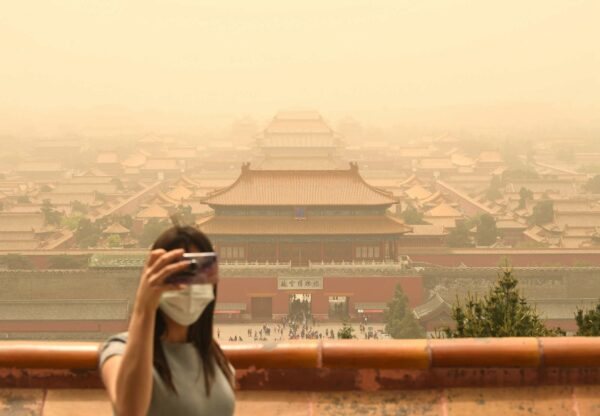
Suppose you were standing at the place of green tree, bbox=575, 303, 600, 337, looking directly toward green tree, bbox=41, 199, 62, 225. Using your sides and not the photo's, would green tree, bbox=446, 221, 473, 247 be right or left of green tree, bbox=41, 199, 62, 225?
right

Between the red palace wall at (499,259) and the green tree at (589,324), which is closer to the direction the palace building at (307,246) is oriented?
the green tree

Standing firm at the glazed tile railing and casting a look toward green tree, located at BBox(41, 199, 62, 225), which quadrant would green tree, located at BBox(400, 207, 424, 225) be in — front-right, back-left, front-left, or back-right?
front-right

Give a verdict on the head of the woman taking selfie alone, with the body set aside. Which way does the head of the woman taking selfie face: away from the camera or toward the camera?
toward the camera

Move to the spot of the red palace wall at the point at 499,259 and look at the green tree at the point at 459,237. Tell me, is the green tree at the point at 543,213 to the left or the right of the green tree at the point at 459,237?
right

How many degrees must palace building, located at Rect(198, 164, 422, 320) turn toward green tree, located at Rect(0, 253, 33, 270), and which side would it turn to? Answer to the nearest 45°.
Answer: approximately 90° to its right

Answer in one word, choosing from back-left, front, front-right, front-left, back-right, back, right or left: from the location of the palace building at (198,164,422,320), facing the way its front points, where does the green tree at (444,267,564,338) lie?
front

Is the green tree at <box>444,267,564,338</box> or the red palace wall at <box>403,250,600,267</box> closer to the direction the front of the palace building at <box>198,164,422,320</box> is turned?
the green tree

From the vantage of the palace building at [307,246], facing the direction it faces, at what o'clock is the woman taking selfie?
The woman taking selfie is roughly at 12 o'clock from the palace building.

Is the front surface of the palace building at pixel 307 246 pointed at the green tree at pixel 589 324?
yes

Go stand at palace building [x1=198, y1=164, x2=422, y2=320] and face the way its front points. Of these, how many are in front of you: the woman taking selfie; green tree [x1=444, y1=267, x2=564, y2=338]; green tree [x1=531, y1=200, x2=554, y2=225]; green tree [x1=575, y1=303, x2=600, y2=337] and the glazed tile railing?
4

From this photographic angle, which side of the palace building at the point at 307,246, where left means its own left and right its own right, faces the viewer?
front

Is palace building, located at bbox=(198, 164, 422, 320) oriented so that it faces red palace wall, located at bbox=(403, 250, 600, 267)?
no

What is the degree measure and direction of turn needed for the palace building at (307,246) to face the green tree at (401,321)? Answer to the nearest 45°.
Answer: approximately 45° to its left

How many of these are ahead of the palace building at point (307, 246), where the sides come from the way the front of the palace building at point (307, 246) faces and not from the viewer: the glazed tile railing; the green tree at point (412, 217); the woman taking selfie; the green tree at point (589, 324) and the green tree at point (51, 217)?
3

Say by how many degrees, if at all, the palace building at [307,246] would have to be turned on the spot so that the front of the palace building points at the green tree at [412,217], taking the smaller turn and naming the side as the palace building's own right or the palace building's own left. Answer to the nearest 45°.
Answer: approximately 135° to the palace building's own left

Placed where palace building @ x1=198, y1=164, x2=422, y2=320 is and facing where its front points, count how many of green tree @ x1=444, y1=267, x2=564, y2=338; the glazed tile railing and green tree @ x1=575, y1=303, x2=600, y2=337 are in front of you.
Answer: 3

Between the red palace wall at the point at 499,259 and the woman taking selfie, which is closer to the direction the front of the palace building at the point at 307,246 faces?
the woman taking selfie

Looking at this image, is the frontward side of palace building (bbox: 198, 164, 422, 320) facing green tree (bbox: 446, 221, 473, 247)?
no
